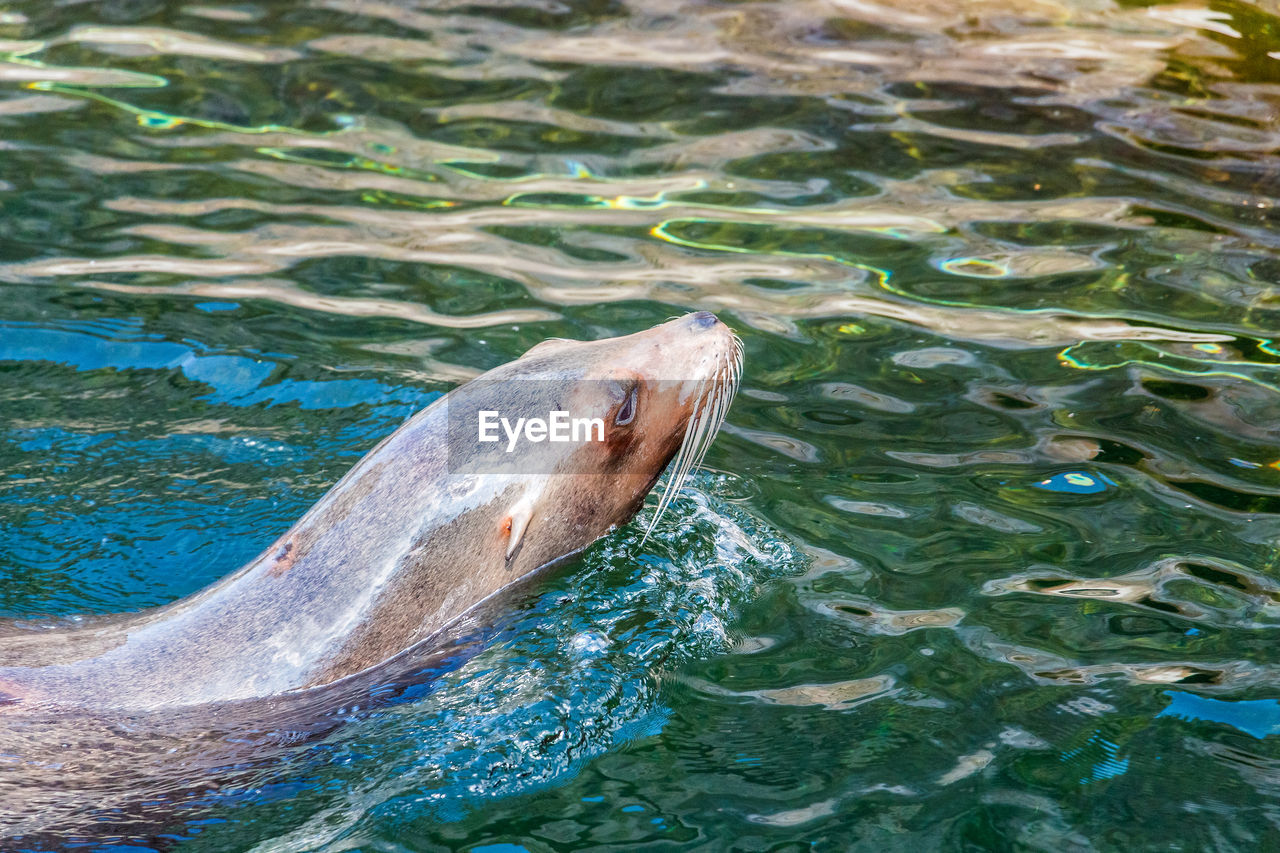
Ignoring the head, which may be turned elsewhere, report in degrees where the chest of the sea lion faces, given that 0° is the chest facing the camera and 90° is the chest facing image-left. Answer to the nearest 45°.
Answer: approximately 270°
